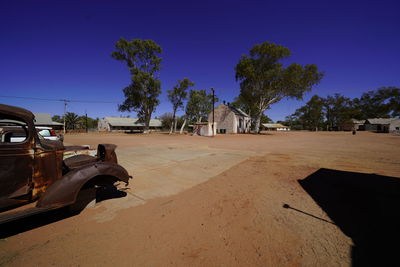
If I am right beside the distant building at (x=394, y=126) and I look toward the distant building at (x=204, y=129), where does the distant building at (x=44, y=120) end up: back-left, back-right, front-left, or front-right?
front-right

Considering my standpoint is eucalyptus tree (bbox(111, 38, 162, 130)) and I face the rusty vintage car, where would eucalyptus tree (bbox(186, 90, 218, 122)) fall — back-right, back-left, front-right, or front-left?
back-left
